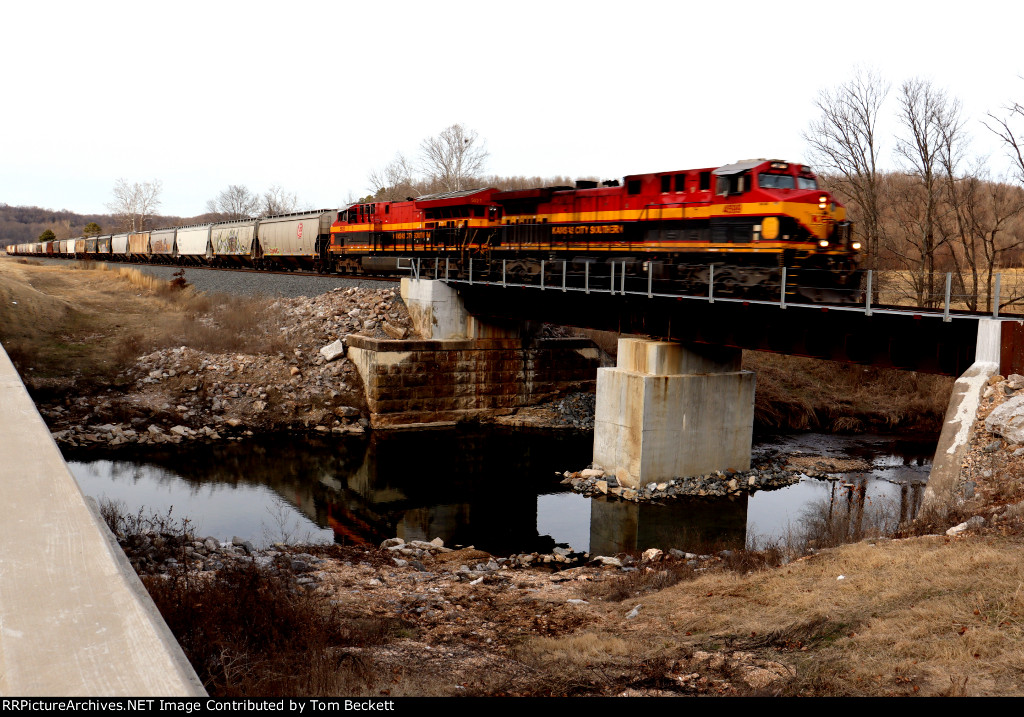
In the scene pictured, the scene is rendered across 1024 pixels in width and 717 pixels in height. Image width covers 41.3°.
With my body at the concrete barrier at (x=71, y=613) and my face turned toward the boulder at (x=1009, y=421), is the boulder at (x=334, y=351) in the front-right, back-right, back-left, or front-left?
front-left

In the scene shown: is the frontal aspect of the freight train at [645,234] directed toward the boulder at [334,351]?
no

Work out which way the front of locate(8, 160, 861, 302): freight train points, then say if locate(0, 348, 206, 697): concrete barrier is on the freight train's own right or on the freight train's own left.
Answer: on the freight train's own right

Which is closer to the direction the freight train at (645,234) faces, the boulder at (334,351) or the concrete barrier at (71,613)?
the concrete barrier

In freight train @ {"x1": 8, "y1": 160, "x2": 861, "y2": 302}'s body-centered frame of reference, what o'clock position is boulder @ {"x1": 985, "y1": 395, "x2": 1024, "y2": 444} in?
The boulder is roughly at 1 o'clock from the freight train.

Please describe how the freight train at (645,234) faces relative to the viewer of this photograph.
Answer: facing the viewer and to the right of the viewer
